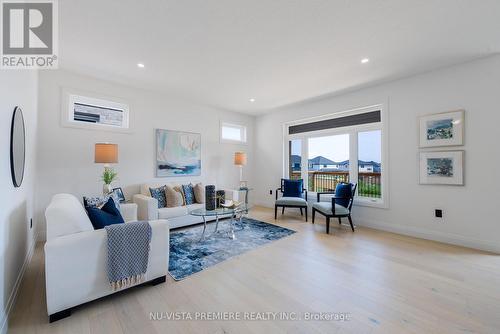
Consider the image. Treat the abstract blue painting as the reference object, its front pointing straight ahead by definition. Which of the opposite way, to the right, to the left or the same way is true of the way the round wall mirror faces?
to the left

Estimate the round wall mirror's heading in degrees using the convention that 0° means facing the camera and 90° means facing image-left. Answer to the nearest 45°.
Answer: approximately 270°

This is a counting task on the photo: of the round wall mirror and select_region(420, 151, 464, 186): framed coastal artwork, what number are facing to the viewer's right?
1

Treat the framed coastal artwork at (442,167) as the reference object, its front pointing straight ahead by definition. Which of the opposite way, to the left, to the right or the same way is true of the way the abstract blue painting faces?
to the left

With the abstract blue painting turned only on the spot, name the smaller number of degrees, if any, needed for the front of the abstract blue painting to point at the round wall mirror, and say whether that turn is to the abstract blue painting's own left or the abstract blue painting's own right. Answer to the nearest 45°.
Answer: approximately 90° to the abstract blue painting's own right

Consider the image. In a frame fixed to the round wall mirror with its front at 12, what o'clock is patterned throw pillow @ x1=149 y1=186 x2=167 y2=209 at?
The patterned throw pillow is roughly at 11 o'clock from the round wall mirror.

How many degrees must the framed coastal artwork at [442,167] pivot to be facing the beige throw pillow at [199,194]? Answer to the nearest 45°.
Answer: approximately 45° to its right
